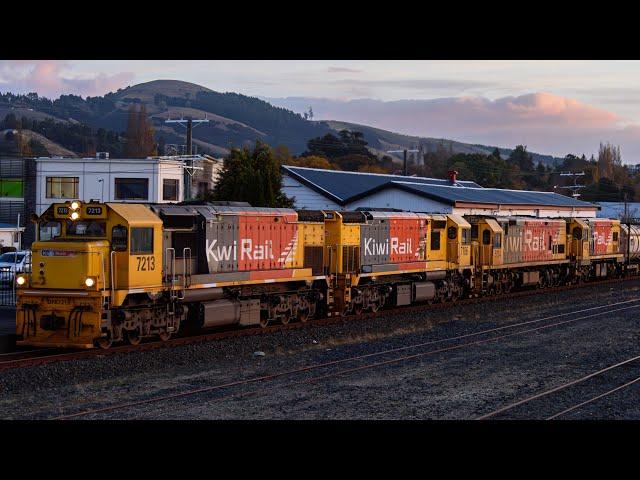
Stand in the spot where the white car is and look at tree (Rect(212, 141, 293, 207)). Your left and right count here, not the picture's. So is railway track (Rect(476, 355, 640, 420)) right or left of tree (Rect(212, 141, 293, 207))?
right

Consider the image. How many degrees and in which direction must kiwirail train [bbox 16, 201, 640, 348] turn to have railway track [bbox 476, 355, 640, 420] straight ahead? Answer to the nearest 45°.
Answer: approximately 90° to its left

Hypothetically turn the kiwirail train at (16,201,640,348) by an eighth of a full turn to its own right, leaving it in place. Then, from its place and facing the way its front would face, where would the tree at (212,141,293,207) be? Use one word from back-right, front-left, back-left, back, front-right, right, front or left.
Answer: right

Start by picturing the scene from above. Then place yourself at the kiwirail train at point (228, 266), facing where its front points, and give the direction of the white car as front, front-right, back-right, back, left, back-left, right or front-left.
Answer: right

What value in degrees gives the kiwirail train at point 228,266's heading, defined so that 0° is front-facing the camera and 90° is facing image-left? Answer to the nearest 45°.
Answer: approximately 45°

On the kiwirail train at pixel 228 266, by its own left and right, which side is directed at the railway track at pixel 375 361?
left
